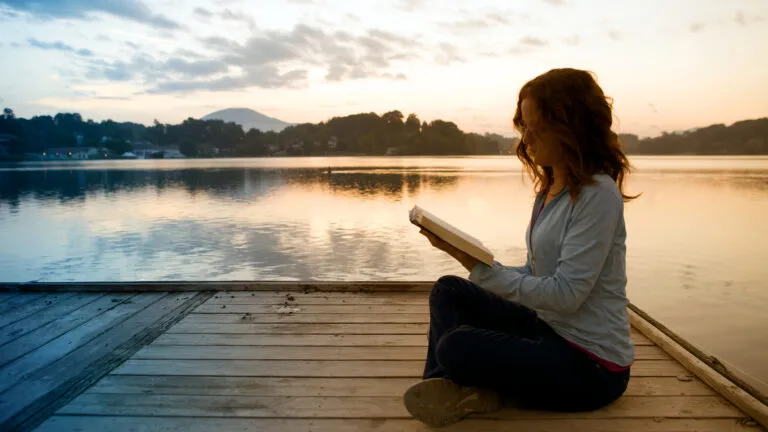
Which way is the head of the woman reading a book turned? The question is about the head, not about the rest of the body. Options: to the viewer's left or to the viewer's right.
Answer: to the viewer's left

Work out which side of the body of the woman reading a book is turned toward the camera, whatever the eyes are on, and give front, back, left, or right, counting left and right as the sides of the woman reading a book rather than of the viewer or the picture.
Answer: left
